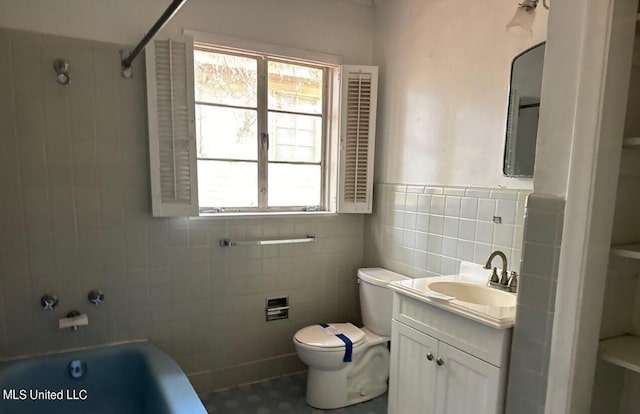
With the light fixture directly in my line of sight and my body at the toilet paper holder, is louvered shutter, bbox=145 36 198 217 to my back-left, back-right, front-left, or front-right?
back-right

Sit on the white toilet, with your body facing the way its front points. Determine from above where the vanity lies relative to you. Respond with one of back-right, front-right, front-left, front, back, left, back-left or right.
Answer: left

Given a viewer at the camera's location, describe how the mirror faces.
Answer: facing the viewer and to the left of the viewer

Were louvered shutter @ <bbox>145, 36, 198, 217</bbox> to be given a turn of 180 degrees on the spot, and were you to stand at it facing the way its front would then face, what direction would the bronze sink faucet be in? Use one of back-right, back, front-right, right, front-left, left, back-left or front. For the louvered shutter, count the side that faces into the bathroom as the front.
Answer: back-right

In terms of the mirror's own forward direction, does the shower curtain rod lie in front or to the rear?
in front

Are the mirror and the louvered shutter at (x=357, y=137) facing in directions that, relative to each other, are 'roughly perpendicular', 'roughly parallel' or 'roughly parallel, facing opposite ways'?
roughly perpendicular

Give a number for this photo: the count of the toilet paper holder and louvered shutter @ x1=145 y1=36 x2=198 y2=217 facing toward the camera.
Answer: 2

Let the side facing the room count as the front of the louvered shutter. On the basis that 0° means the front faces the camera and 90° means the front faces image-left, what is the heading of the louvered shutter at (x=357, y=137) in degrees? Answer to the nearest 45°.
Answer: approximately 0°

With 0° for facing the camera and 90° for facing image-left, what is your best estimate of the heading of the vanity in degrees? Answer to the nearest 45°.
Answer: approximately 45°

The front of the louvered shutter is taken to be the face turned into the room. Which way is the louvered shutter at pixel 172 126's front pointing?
toward the camera

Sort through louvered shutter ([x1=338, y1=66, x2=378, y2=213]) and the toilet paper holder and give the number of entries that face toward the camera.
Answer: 2
